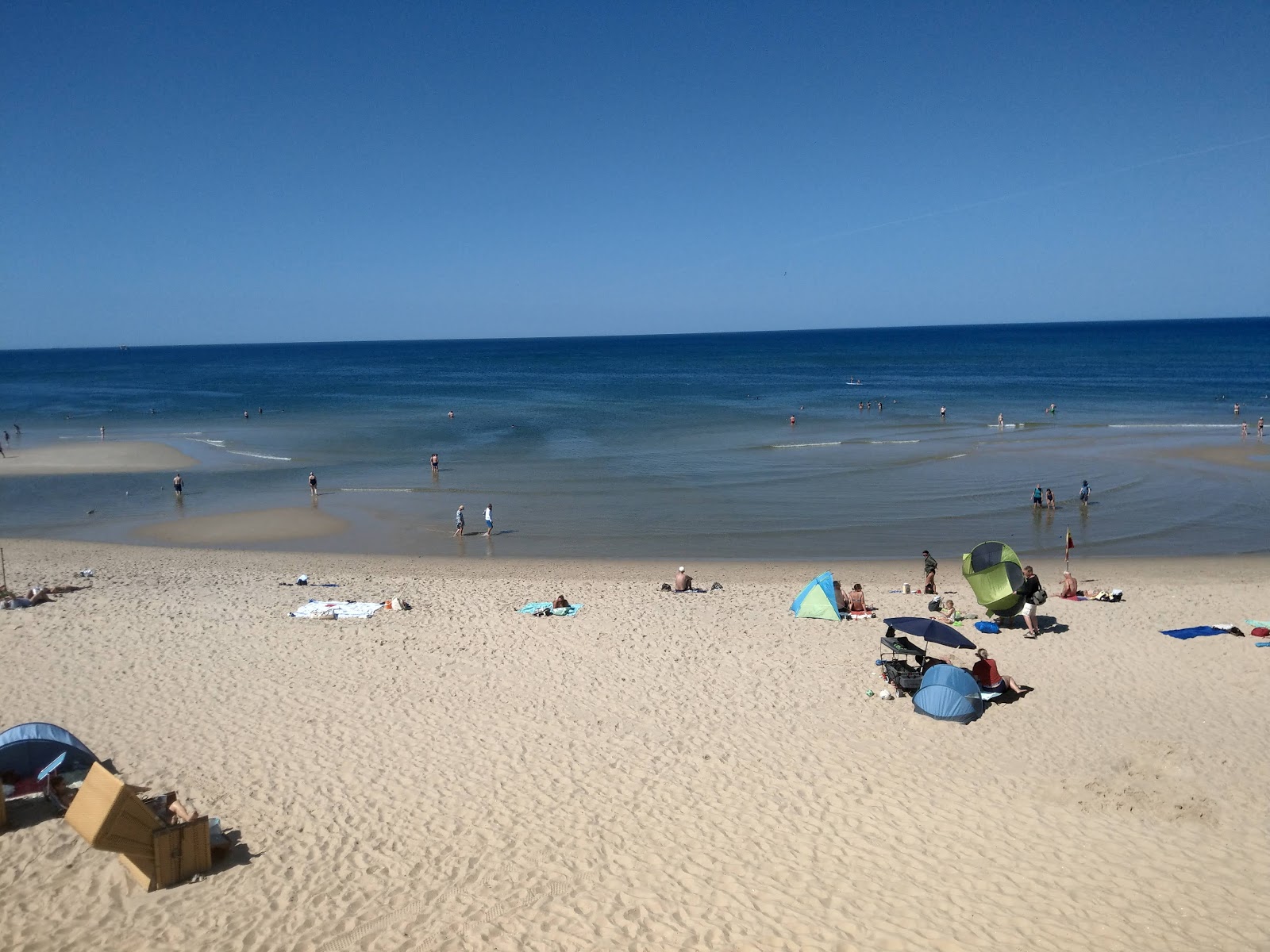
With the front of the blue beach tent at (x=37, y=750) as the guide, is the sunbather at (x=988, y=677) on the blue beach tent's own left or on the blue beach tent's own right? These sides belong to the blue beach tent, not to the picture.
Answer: on the blue beach tent's own left

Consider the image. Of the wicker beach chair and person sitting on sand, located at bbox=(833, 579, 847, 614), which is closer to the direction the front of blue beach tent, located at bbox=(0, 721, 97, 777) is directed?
the wicker beach chair

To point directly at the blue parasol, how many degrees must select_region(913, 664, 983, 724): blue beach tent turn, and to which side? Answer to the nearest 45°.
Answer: approximately 45° to its left

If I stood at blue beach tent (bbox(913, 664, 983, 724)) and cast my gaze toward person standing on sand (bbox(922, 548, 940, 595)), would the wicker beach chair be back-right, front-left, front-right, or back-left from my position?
back-left

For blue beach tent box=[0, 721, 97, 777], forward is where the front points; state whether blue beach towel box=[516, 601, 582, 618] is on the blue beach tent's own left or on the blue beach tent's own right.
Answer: on the blue beach tent's own left

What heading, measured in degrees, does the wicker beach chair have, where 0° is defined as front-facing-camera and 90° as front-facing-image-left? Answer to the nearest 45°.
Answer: approximately 225°

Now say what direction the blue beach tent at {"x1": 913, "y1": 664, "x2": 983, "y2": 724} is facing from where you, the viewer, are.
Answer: facing away from the viewer and to the right of the viewer

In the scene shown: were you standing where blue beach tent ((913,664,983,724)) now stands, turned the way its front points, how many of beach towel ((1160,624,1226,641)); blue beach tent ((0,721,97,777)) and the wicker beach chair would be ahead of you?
1

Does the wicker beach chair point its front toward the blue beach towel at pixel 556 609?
yes
